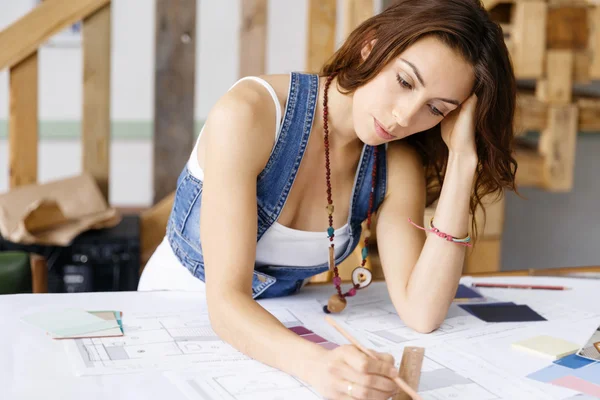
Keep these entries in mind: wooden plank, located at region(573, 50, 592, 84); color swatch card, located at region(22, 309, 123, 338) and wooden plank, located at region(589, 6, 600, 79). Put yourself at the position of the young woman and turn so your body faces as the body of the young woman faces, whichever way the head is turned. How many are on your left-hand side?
2

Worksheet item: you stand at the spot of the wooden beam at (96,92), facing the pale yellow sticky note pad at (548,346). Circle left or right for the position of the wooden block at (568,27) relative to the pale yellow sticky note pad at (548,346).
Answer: left

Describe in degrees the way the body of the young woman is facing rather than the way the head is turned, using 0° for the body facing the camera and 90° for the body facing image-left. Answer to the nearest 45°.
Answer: approximately 315°

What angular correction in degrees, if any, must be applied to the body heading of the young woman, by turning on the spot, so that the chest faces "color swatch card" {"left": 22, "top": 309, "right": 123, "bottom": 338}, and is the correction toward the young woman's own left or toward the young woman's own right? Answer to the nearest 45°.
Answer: approximately 90° to the young woman's own right

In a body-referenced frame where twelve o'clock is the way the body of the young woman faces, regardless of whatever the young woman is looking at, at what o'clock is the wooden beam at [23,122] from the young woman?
The wooden beam is roughly at 6 o'clock from the young woman.

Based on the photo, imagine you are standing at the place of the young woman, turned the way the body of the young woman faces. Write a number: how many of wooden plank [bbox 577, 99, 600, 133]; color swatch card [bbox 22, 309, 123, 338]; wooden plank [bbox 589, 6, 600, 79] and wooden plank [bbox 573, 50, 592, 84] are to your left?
3

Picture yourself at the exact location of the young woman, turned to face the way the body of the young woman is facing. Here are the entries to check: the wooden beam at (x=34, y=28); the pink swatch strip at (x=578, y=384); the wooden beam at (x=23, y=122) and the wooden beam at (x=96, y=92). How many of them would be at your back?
3

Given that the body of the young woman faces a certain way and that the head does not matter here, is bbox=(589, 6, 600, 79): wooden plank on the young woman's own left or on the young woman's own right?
on the young woman's own left

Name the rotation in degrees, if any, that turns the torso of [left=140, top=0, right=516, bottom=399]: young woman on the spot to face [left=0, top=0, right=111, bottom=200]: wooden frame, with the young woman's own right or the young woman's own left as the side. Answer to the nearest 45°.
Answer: approximately 180°

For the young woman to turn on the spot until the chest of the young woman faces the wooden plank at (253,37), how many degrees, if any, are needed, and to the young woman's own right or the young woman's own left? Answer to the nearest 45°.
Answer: approximately 135° to the young woman's own left
